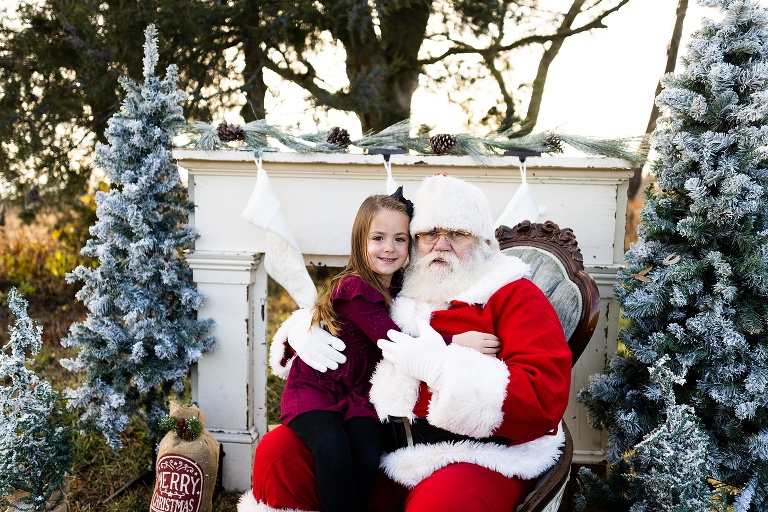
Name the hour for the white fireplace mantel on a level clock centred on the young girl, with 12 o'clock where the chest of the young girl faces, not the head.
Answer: The white fireplace mantel is roughly at 7 o'clock from the young girl.

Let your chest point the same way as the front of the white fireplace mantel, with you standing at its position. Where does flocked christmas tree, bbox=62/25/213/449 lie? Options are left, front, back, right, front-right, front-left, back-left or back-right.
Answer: right

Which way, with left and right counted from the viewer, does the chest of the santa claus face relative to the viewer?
facing the viewer and to the left of the viewer

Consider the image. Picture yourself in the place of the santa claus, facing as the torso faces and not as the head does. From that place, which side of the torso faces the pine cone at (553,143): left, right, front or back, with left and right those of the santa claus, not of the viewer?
back

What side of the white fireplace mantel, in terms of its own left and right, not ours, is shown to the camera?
front

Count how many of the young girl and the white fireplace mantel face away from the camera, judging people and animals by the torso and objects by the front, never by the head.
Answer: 0
